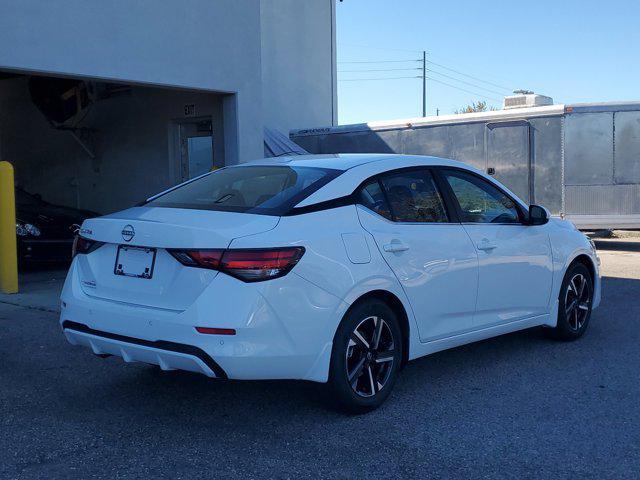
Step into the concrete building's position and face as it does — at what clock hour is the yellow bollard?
The yellow bollard is roughly at 2 o'clock from the concrete building.

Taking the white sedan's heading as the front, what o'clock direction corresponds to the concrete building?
The concrete building is roughly at 10 o'clock from the white sedan.

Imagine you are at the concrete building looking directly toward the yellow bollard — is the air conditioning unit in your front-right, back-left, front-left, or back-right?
back-left

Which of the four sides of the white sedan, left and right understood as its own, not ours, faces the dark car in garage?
left

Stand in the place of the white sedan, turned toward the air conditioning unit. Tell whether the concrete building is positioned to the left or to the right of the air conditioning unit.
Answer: left

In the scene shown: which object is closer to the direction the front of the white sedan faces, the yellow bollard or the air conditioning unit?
the air conditioning unit

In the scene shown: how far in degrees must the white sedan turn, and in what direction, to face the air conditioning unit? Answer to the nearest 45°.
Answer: approximately 45° to its left

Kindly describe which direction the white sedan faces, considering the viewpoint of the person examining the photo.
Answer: facing away from the viewer and to the right of the viewer

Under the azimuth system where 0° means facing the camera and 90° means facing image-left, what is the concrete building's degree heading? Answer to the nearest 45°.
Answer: approximately 315°
